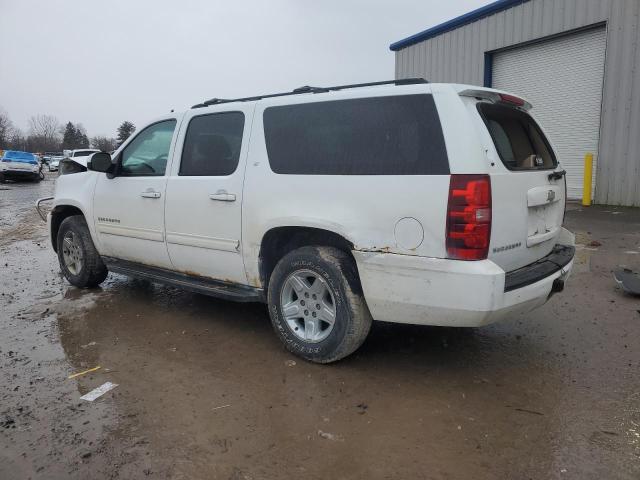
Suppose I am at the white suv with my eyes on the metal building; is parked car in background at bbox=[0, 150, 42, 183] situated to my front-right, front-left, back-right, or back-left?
front-left

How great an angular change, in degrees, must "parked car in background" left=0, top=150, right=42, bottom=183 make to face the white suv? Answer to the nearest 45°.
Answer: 0° — it already faces it

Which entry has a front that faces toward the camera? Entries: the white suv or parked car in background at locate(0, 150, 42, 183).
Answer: the parked car in background

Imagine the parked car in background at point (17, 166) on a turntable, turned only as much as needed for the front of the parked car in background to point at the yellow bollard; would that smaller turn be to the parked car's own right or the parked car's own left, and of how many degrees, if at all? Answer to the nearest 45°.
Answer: approximately 45° to the parked car's own left

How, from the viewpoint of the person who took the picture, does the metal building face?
facing the viewer and to the left of the viewer

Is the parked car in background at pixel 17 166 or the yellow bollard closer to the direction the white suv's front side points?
the parked car in background

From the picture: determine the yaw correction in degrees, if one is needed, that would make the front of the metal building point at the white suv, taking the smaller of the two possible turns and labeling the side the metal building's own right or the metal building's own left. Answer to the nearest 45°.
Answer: approximately 45° to the metal building's own left

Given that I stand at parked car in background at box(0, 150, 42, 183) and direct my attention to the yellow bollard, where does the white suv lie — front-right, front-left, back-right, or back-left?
front-right

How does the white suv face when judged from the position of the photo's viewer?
facing away from the viewer and to the left of the viewer

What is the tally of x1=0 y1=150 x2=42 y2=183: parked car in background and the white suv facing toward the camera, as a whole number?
1

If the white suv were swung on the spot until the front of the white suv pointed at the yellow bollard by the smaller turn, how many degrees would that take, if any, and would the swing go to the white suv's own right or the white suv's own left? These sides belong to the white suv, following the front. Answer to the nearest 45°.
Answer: approximately 90° to the white suv's own right

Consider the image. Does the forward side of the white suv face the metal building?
no

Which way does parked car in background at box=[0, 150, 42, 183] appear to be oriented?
toward the camera

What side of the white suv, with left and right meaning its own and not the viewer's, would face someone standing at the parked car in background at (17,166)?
front
